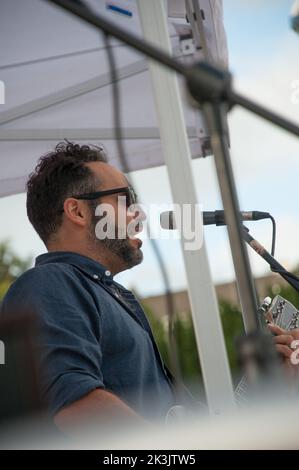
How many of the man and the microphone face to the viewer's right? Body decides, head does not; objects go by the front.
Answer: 1

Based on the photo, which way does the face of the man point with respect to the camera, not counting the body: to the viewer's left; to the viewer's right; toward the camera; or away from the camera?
to the viewer's right

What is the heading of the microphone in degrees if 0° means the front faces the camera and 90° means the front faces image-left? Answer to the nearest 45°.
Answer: approximately 90°

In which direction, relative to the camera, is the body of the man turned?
to the viewer's right

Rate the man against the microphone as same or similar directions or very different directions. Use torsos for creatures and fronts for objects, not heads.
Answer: very different directions
